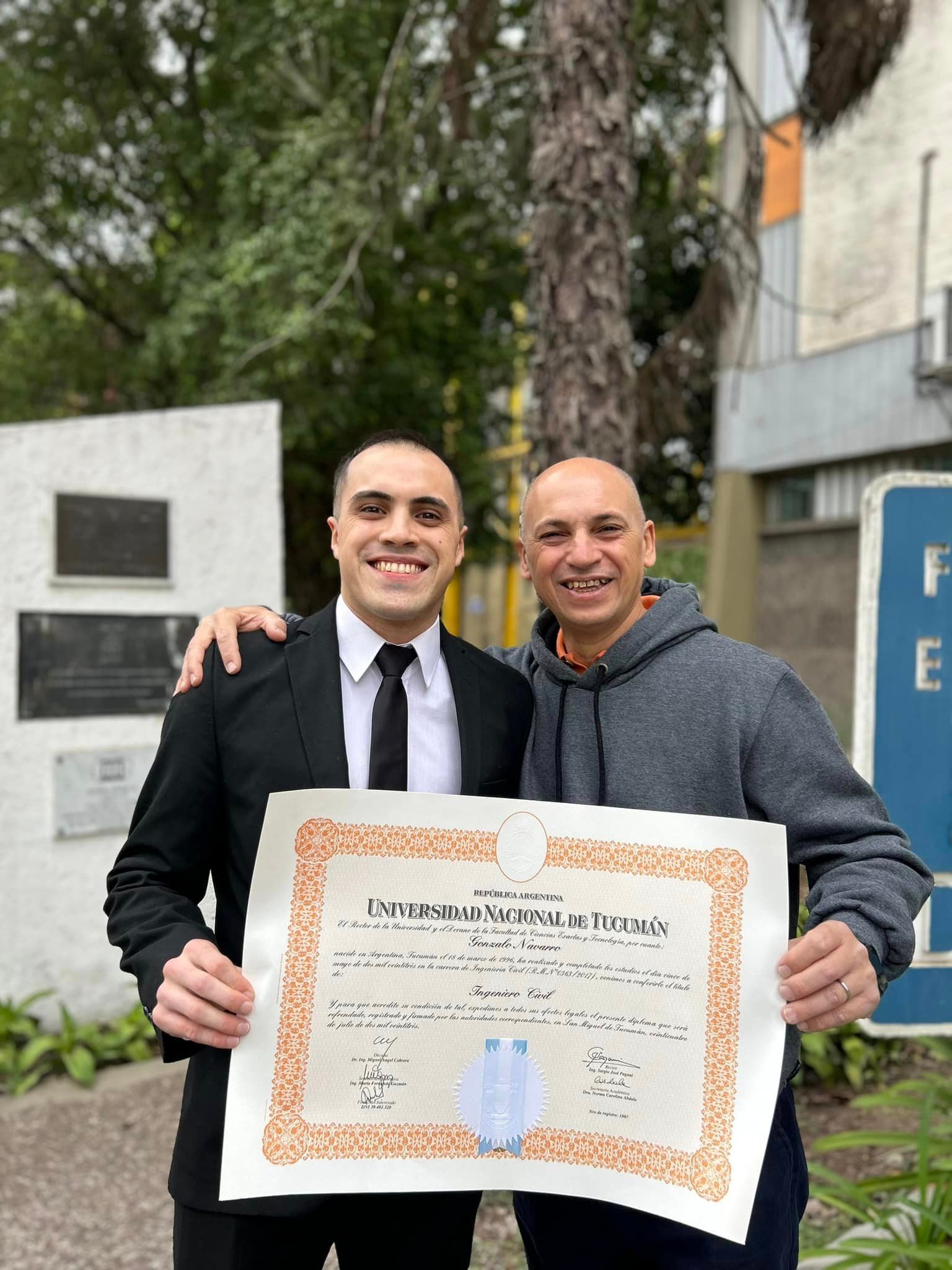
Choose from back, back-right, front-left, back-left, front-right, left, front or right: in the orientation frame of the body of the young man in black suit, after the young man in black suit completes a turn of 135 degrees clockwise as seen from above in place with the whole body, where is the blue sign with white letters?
right

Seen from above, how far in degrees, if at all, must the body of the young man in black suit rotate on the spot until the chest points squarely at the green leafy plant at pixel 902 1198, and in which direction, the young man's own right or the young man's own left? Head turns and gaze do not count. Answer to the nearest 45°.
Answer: approximately 135° to the young man's own left

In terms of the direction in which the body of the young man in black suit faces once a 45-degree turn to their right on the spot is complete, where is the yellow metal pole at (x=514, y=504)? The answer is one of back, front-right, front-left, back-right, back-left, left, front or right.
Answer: back-right

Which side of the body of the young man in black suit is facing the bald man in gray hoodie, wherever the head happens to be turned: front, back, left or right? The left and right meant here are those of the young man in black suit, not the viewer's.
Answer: left

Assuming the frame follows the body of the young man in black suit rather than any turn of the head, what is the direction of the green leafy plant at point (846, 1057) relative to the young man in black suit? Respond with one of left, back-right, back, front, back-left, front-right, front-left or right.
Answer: back-left

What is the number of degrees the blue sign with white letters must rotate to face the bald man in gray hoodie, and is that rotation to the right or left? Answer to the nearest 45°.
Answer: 0° — it already faces them

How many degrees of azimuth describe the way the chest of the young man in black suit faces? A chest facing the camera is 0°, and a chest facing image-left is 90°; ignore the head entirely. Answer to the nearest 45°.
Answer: approximately 0°

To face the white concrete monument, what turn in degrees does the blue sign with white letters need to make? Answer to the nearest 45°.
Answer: approximately 90° to its right

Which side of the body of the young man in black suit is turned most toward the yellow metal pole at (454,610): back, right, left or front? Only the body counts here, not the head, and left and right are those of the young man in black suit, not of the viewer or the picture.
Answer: back

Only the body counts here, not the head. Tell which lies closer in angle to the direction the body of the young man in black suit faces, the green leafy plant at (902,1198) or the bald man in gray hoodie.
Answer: the bald man in gray hoodie

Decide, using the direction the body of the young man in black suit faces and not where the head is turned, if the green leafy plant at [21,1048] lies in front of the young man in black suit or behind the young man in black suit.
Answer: behind
